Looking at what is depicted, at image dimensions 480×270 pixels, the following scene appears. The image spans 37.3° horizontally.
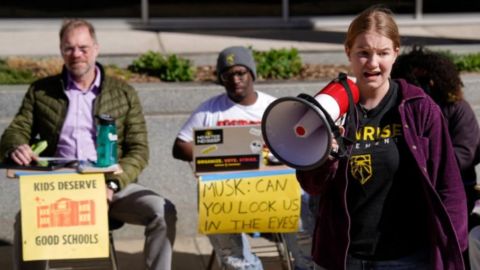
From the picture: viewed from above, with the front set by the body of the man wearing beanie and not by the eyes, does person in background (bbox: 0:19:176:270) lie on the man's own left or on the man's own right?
on the man's own right

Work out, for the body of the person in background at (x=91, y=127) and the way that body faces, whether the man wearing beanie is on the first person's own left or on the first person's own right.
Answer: on the first person's own left

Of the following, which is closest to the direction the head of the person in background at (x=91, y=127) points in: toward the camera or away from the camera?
toward the camera

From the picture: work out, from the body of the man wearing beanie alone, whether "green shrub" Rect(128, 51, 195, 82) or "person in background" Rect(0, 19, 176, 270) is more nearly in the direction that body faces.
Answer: the person in background

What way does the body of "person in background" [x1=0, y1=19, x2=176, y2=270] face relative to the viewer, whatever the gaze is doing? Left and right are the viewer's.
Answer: facing the viewer

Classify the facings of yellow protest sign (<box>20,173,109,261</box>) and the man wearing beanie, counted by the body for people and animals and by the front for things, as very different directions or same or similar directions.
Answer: same or similar directions

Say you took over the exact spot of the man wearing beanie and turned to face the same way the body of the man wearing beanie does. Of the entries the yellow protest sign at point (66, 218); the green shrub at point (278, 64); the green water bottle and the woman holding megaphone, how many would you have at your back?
1

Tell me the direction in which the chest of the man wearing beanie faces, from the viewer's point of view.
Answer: toward the camera

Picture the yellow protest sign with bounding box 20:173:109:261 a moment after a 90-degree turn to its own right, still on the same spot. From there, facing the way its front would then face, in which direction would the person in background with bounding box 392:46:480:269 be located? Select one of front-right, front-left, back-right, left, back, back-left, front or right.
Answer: back

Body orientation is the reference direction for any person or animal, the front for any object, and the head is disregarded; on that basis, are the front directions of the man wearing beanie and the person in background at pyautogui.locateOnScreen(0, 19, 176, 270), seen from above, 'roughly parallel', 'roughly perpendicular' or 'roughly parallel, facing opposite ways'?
roughly parallel

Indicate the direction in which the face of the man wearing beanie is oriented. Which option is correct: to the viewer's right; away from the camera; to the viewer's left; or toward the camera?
toward the camera

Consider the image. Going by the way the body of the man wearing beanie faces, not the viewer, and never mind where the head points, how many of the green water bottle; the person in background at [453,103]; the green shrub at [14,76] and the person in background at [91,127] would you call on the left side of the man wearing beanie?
1

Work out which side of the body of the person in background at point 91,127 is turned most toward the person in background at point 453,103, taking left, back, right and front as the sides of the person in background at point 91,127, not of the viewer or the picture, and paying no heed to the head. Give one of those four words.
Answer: left

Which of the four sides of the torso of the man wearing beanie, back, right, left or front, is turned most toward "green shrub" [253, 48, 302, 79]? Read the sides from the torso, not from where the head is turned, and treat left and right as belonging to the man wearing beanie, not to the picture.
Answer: back
